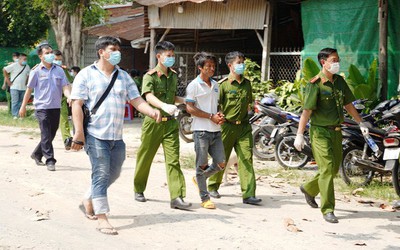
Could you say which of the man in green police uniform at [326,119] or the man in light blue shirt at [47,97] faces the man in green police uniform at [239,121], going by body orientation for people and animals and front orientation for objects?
the man in light blue shirt

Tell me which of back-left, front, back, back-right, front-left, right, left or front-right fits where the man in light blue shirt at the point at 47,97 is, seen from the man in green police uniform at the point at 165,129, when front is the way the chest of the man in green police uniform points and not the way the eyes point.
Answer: back

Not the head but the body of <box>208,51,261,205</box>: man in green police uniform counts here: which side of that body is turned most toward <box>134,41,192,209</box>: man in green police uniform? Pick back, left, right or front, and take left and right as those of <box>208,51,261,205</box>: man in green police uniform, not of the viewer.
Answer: right

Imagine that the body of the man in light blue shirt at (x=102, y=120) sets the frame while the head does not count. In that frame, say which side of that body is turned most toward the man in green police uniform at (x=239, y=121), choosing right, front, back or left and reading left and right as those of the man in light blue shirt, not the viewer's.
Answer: left

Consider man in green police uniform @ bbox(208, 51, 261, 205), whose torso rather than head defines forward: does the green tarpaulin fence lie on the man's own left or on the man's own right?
on the man's own left

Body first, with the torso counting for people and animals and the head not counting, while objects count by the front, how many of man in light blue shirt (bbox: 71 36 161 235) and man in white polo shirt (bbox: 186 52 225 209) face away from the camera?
0

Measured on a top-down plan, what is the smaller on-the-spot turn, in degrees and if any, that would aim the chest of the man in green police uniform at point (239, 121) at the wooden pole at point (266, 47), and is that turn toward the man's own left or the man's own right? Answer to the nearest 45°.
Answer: approximately 135° to the man's own left

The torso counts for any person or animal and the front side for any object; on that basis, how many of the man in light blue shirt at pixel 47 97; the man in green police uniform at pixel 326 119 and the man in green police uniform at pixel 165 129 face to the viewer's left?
0

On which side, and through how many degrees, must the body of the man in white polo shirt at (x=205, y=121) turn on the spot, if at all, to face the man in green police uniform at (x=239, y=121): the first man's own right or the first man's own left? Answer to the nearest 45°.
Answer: approximately 90° to the first man's own left

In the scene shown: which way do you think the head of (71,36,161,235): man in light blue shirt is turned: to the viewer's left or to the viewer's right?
to the viewer's right

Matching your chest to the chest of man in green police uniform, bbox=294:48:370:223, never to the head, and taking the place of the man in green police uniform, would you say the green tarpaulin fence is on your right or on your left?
on your left

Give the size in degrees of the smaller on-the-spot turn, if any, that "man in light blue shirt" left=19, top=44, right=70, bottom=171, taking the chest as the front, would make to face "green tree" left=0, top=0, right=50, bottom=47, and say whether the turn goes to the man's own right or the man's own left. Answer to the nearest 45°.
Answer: approximately 135° to the man's own left

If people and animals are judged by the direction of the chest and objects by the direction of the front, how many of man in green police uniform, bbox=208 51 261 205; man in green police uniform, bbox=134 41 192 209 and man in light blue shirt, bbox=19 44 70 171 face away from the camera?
0

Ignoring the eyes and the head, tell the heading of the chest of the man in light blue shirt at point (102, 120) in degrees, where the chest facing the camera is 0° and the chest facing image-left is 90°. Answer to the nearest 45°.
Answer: approximately 315°

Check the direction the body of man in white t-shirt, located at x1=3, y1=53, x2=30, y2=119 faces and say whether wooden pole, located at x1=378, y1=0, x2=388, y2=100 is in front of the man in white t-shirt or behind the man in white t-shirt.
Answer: in front

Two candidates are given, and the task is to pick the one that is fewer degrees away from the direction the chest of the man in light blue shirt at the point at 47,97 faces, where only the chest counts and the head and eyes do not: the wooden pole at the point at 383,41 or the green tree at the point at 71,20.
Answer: the wooden pole

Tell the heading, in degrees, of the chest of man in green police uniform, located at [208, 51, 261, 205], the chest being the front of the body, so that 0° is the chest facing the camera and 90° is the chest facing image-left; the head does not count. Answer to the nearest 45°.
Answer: approximately 315°
